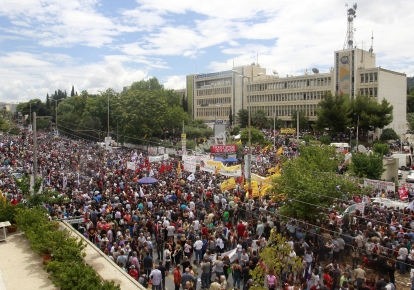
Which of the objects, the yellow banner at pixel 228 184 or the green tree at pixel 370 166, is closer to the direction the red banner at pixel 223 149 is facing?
the yellow banner

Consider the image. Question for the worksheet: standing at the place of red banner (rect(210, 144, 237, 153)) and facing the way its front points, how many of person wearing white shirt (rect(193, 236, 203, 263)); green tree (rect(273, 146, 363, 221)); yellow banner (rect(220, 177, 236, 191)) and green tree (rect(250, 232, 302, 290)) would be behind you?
0

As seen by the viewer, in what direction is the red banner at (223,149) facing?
toward the camera

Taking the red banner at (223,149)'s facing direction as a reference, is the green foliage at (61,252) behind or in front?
in front

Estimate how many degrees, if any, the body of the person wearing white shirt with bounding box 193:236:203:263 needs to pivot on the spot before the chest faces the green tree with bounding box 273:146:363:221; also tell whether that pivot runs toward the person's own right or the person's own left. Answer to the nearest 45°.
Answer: approximately 45° to the person's own right

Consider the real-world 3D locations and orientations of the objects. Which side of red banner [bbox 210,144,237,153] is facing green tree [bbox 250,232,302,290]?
front

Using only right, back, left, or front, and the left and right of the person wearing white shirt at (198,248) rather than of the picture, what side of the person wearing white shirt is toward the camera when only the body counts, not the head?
back

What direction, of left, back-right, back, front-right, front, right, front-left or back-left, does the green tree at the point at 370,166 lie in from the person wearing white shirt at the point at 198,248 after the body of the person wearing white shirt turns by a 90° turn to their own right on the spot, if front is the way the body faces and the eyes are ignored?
front-left

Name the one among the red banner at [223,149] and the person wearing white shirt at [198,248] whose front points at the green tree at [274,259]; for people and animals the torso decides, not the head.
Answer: the red banner

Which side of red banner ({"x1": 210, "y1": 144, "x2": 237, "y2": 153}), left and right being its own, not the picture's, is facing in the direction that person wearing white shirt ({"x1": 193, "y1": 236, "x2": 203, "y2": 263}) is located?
front

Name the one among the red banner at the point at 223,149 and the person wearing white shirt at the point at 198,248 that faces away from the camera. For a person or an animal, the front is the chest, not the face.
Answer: the person wearing white shirt

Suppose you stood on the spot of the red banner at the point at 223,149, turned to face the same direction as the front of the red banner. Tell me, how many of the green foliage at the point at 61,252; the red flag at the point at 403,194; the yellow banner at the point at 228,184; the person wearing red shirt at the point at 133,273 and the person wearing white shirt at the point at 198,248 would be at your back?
0

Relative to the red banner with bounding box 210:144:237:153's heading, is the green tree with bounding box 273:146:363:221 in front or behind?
in front

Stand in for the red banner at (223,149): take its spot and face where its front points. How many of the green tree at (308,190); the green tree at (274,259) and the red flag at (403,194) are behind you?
0

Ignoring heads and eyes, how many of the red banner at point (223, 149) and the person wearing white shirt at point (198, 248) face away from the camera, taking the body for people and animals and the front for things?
1

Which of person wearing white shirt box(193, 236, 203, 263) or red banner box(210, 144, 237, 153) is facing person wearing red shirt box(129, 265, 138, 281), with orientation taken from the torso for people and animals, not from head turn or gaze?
the red banner

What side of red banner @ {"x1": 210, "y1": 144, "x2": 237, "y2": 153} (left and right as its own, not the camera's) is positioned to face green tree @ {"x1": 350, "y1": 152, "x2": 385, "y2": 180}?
left

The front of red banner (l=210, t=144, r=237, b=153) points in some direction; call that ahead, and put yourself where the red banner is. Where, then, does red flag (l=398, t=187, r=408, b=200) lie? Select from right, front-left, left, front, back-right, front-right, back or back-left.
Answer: front-left

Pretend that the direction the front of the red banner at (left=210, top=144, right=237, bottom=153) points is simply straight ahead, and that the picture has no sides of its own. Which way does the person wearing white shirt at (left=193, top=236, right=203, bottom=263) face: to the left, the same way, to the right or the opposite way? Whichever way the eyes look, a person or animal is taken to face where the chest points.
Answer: the opposite way
